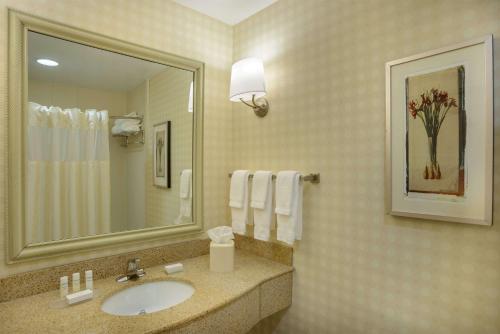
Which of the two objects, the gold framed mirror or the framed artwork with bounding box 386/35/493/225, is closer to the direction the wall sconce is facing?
the gold framed mirror

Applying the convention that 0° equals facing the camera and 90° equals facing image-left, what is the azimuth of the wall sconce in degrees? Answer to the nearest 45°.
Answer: approximately 45°
